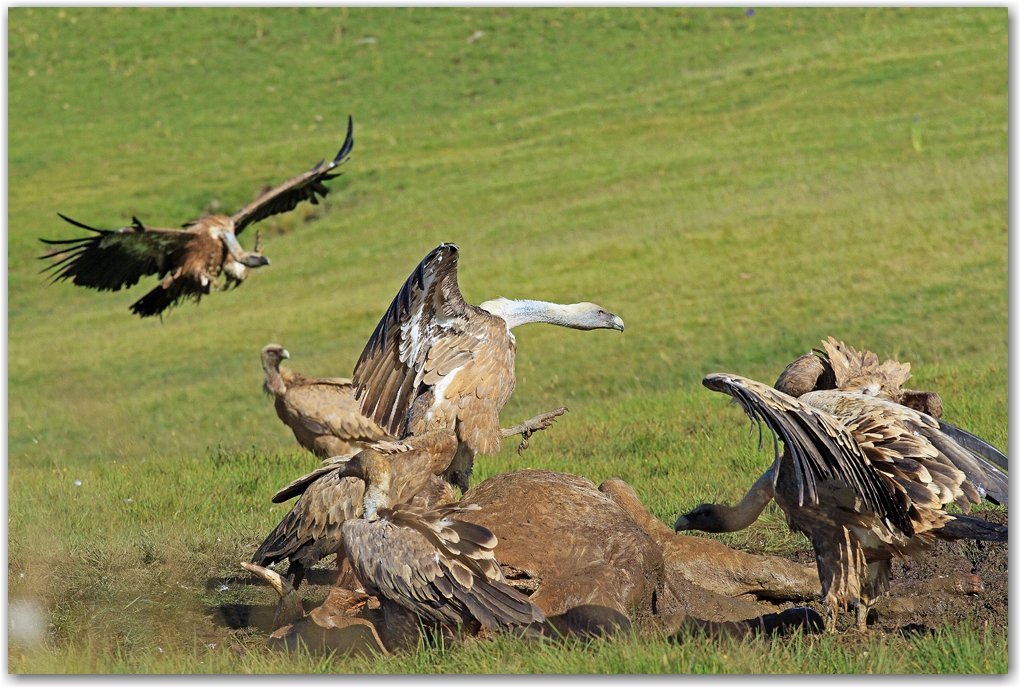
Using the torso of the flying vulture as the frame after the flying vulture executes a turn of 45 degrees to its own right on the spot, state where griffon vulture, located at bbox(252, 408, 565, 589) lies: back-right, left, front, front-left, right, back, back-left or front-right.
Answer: front

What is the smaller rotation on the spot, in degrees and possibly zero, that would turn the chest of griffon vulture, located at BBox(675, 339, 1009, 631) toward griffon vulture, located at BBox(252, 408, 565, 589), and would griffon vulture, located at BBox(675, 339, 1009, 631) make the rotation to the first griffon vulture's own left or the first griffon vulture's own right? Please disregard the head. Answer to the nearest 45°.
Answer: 0° — it already faces it

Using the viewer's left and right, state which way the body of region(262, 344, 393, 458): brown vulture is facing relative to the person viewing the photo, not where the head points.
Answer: facing to the left of the viewer

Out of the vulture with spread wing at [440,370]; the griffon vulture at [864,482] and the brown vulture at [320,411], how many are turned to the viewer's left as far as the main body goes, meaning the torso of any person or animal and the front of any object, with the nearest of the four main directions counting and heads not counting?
2

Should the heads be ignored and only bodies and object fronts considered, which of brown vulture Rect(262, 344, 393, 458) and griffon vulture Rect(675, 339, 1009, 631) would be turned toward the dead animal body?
the griffon vulture

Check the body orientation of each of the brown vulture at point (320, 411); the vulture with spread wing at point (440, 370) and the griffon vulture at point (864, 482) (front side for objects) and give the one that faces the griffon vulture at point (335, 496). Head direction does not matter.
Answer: the griffon vulture at point (864, 482)

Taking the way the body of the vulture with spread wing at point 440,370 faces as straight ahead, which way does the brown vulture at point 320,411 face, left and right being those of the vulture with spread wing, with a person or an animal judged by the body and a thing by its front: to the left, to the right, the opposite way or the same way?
the opposite way

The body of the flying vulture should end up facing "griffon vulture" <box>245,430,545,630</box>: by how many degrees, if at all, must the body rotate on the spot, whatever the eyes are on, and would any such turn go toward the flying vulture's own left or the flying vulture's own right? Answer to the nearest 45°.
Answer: approximately 45° to the flying vulture's own right

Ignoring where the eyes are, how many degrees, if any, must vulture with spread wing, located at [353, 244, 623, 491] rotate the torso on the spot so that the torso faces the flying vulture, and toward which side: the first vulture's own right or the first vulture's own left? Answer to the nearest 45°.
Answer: approximately 135° to the first vulture's own left

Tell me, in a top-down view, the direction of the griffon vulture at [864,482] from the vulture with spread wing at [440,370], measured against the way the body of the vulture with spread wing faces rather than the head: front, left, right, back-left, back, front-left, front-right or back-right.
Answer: front-right

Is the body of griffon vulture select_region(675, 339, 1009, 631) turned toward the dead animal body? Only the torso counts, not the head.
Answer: yes

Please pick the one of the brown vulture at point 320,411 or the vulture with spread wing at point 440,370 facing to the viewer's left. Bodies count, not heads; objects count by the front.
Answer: the brown vulture

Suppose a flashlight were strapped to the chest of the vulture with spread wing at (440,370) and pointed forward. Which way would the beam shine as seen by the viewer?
to the viewer's right

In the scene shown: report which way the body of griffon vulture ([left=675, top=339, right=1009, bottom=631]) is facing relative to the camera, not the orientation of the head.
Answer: to the viewer's left
